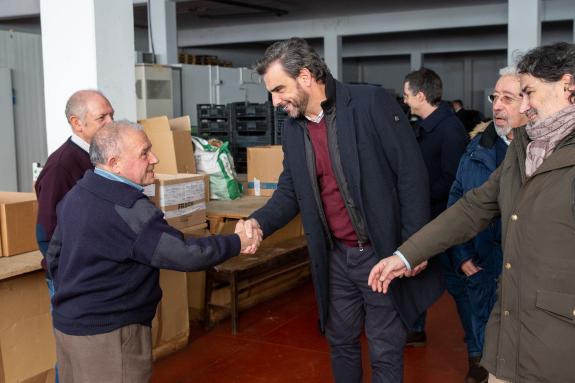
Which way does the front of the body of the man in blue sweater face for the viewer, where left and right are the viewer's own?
facing away from the viewer and to the right of the viewer

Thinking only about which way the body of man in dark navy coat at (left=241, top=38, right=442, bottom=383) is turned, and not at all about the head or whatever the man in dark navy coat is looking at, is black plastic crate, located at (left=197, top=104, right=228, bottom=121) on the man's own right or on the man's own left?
on the man's own right

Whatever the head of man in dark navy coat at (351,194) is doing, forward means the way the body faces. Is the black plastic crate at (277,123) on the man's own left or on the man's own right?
on the man's own right

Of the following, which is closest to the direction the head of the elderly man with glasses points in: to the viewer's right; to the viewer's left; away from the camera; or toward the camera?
to the viewer's left

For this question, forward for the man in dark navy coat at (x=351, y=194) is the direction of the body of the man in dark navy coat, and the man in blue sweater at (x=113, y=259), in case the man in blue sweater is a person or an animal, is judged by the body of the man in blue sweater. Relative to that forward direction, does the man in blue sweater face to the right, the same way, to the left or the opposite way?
the opposite way

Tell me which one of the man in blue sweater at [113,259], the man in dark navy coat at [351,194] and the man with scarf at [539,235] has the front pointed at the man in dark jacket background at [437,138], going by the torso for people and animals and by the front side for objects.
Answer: the man in blue sweater

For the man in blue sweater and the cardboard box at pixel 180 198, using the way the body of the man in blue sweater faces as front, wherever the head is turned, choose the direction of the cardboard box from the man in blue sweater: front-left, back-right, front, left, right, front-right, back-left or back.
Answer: front-left

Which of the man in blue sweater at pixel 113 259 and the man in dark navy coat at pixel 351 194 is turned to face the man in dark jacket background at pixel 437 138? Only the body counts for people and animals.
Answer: the man in blue sweater

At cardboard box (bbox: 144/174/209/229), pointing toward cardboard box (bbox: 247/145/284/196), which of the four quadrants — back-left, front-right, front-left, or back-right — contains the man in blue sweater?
back-right

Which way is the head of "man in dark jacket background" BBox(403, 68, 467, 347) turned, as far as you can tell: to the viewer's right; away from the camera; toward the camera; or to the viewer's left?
to the viewer's left

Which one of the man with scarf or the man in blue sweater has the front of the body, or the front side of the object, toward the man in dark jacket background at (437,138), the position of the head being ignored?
the man in blue sweater

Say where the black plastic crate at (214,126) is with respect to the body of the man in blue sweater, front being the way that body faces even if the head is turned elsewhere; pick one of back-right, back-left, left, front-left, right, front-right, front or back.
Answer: front-left
